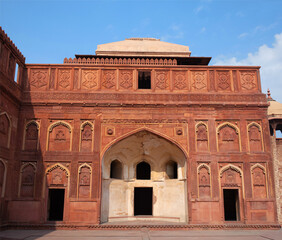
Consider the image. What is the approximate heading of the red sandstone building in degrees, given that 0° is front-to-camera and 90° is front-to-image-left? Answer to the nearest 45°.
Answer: approximately 0°
